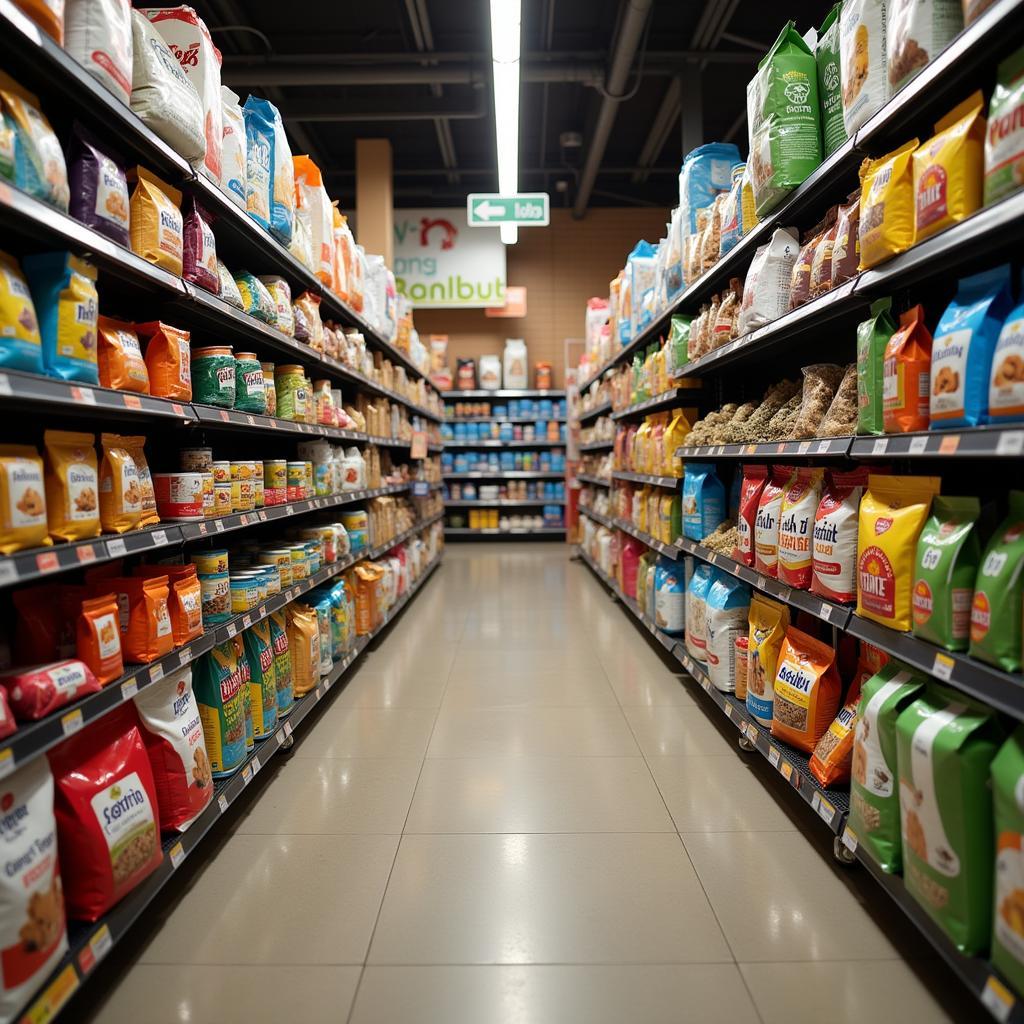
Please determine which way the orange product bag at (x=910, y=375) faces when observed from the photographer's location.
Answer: facing the viewer and to the left of the viewer

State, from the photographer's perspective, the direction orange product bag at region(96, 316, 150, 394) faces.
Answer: facing the viewer and to the right of the viewer

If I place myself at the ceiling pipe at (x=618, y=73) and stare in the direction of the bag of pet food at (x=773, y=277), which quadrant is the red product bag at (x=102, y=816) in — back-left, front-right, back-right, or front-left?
front-right

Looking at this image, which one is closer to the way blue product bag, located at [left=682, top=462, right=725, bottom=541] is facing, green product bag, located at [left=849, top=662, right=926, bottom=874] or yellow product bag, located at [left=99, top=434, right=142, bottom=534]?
the yellow product bag

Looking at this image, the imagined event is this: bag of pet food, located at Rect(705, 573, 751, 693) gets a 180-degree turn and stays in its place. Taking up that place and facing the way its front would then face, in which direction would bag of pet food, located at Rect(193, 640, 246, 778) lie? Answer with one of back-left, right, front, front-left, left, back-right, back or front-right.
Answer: back

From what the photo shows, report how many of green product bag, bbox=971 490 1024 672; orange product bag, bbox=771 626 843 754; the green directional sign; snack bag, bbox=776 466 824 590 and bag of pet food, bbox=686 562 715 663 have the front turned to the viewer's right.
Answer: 0

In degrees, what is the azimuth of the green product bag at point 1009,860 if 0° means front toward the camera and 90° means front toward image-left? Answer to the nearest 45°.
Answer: approximately 45°

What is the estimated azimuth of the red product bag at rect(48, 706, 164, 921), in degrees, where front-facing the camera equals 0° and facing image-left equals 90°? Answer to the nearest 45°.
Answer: approximately 315°

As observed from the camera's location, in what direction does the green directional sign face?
facing the viewer
